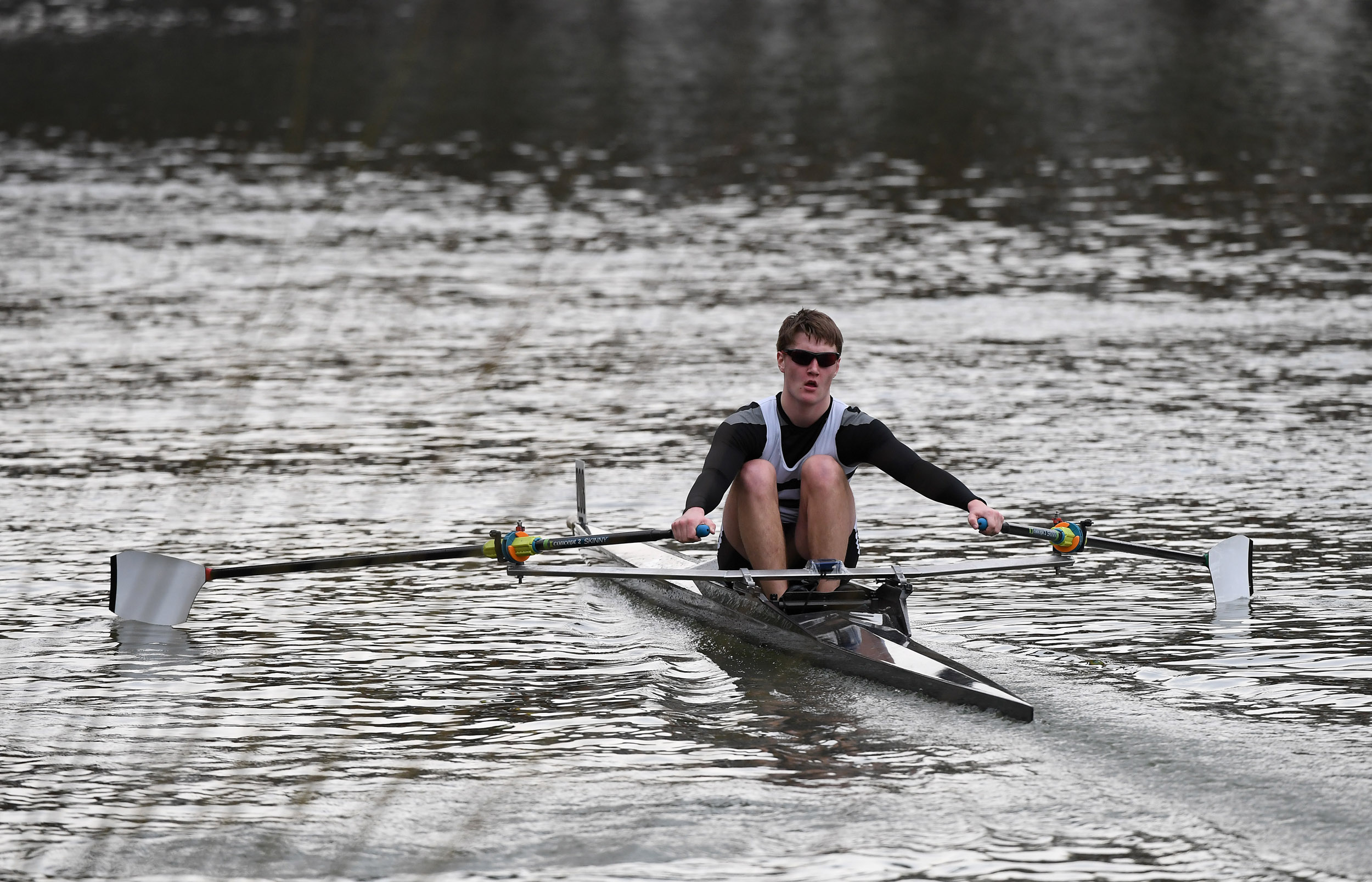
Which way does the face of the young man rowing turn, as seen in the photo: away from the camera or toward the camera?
toward the camera

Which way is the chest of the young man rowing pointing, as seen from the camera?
toward the camera
